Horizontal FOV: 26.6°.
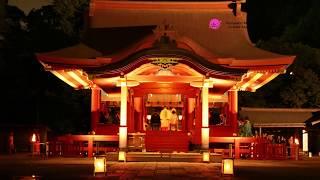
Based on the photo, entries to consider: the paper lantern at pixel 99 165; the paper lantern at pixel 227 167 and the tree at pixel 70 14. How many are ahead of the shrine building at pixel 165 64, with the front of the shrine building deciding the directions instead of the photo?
2

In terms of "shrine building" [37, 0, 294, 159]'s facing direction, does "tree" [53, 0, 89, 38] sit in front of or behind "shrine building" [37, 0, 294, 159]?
behind

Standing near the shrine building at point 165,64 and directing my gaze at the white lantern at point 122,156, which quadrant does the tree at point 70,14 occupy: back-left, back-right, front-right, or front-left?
back-right

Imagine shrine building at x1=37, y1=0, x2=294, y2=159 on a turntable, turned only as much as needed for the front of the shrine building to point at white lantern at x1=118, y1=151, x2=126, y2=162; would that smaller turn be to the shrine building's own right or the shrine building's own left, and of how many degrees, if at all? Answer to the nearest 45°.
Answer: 0° — it already faces it

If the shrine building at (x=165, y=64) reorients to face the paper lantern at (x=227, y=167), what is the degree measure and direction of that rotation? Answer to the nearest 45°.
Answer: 0° — it already faces it

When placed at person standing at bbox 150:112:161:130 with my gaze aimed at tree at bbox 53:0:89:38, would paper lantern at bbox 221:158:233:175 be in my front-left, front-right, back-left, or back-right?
back-left

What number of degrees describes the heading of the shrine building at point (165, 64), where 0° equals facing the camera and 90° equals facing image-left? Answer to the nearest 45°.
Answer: approximately 0°
